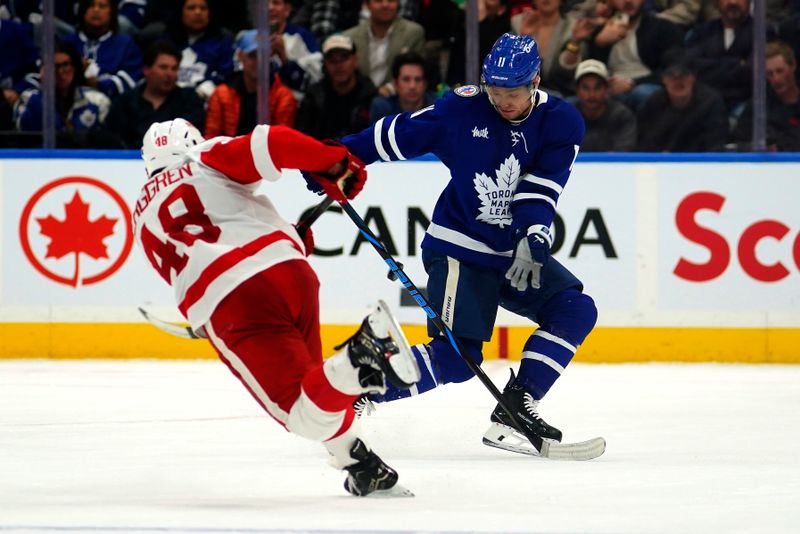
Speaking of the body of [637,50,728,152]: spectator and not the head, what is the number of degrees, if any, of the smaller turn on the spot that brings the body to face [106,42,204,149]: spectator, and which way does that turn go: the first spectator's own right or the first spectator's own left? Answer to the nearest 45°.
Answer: approximately 90° to the first spectator's own right

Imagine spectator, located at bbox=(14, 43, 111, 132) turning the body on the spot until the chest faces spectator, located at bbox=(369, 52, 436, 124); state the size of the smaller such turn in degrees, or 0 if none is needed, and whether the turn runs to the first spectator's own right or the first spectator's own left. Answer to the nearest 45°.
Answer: approximately 90° to the first spectator's own left

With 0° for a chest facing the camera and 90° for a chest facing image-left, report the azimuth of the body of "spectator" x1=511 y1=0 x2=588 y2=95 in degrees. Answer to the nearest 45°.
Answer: approximately 0°

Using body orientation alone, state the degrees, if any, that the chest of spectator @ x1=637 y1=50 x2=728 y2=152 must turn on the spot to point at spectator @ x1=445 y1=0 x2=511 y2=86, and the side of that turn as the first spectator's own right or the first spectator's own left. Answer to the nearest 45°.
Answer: approximately 90° to the first spectator's own right
